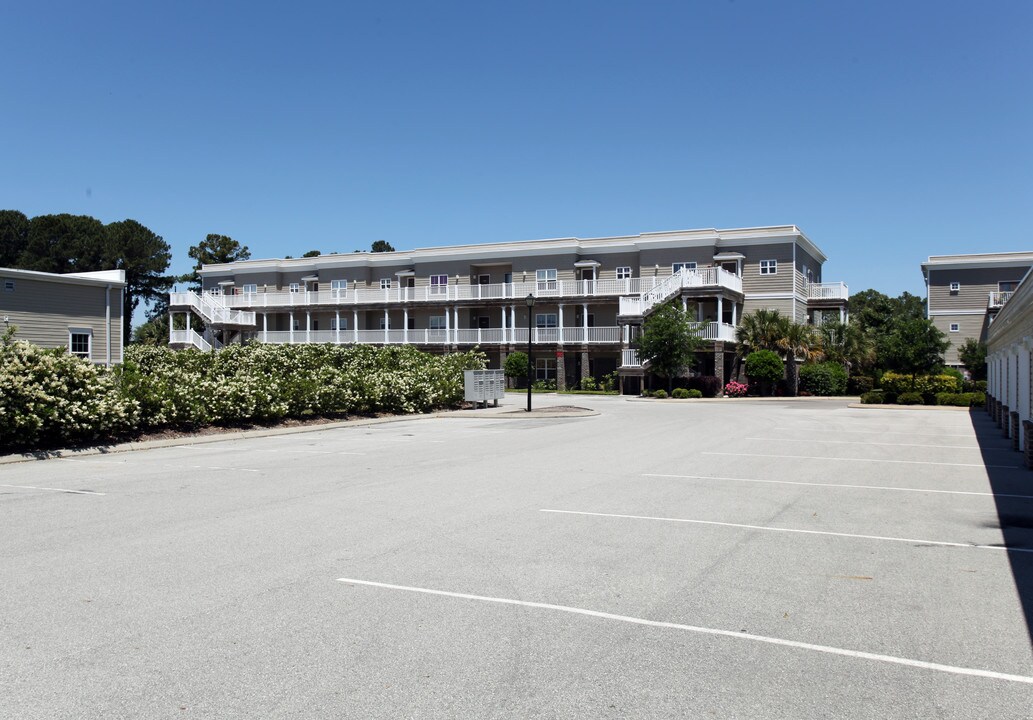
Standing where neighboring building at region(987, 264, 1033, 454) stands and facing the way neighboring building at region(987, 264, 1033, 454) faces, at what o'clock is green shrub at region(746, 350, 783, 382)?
The green shrub is roughly at 2 o'clock from the neighboring building.

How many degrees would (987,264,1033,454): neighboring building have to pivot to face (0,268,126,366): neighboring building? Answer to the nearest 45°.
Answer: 0° — it already faces it

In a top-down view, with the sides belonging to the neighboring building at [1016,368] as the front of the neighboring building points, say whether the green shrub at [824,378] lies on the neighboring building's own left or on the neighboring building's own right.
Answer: on the neighboring building's own right

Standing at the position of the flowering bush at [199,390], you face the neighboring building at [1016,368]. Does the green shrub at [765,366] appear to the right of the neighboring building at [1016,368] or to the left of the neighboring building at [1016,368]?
left

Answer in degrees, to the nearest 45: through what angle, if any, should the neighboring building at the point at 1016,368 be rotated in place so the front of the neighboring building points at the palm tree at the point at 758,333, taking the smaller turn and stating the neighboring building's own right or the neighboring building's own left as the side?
approximately 45° to the neighboring building's own right

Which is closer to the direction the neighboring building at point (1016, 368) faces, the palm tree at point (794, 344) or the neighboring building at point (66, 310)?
the neighboring building

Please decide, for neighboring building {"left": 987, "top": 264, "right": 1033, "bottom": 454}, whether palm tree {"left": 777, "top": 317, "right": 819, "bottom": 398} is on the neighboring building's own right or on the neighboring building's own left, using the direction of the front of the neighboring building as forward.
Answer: on the neighboring building's own right

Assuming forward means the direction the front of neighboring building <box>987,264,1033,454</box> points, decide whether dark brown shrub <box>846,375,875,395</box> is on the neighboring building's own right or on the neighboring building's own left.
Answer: on the neighboring building's own right

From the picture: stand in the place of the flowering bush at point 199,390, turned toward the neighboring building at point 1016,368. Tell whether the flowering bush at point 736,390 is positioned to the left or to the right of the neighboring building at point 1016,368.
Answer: left

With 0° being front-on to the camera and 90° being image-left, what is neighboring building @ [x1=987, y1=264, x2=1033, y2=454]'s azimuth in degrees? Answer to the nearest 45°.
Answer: approximately 90°

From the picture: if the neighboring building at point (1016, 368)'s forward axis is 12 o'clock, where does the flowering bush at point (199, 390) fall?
The flowering bush is roughly at 11 o'clock from the neighboring building.

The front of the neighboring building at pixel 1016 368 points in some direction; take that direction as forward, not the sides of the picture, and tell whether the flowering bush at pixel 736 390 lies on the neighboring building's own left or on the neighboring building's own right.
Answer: on the neighboring building's own right

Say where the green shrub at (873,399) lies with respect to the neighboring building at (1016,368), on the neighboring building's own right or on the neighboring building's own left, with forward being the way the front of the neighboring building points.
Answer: on the neighboring building's own right
